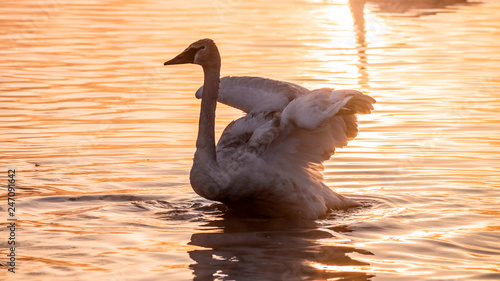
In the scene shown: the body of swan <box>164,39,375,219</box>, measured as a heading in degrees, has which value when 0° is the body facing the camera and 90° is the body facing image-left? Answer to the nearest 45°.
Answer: approximately 90°
